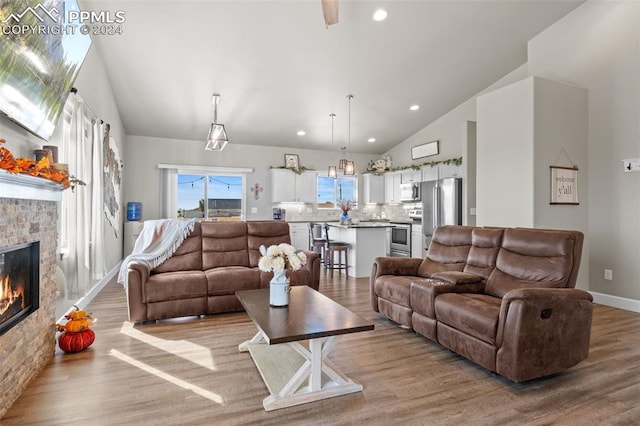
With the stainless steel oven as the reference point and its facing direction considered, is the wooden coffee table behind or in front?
in front

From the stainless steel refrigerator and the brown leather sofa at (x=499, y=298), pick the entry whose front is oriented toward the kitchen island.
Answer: the stainless steel refrigerator

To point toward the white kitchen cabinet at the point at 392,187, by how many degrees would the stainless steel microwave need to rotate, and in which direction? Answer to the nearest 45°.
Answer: approximately 90° to its right

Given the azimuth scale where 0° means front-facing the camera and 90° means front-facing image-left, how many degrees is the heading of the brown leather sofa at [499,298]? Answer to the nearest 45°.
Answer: approximately 45°

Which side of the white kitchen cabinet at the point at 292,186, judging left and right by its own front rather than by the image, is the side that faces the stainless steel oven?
left

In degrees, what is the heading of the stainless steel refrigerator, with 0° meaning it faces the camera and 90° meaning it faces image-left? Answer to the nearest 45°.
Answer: approximately 45°

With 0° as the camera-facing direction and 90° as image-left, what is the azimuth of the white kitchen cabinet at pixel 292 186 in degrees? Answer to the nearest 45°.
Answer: approximately 0°

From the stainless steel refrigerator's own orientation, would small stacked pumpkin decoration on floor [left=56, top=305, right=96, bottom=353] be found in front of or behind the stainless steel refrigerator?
in front
